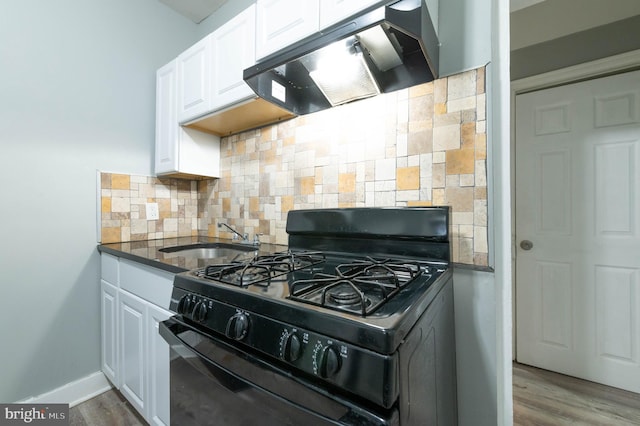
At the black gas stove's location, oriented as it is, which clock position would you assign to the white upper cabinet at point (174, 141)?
The white upper cabinet is roughly at 3 o'clock from the black gas stove.

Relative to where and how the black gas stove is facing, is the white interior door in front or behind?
behind

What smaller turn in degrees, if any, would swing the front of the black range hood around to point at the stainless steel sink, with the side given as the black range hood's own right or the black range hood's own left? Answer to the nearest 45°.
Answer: approximately 90° to the black range hood's own right

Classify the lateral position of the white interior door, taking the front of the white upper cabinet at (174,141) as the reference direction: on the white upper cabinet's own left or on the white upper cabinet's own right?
on the white upper cabinet's own left

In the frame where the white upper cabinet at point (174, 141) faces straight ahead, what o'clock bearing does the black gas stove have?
The black gas stove is roughly at 10 o'clock from the white upper cabinet.

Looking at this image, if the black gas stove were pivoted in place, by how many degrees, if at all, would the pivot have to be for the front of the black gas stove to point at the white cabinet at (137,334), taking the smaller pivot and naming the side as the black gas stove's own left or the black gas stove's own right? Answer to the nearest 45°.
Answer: approximately 90° to the black gas stove's own right

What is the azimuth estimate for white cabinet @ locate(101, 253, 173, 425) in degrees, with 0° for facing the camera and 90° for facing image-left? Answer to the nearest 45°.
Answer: approximately 45°
